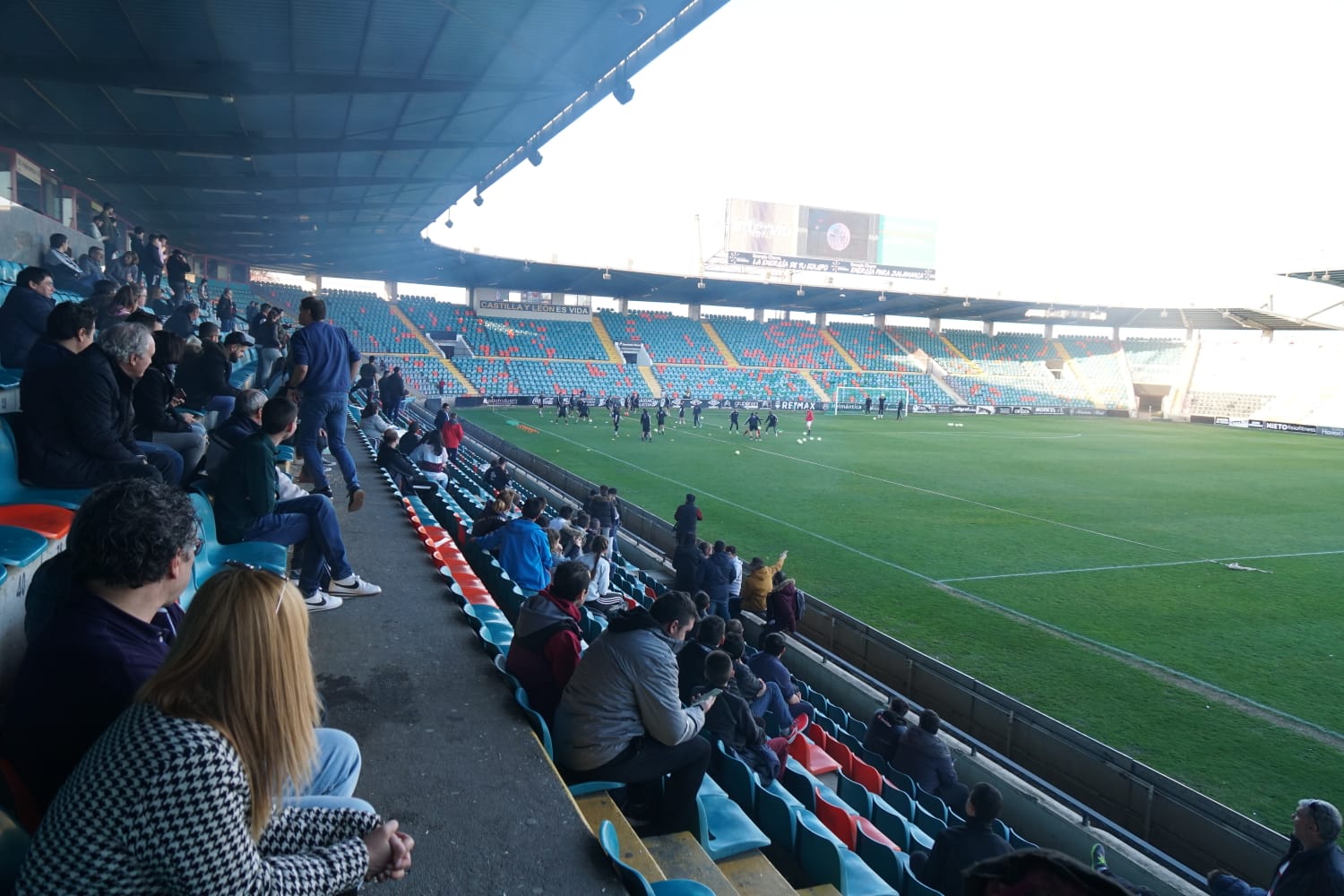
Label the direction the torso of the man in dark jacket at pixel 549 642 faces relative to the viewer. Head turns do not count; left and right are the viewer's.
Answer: facing away from the viewer and to the right of the viewer

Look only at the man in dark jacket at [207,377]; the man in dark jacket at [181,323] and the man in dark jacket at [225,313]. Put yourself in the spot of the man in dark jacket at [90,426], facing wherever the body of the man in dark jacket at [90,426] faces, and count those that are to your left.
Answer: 3

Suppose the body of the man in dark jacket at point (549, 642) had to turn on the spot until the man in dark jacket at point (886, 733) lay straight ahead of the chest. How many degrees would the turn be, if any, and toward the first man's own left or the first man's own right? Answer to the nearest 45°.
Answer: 0° — they already face them

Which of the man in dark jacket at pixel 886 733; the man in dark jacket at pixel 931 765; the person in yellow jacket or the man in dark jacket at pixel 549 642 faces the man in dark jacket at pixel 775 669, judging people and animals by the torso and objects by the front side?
the man in dark jacket at pixel 549 642

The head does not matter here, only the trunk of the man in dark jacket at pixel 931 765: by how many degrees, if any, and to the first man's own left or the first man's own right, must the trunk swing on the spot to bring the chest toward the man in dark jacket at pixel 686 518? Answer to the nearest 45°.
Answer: approximately 90° to the first man's own left

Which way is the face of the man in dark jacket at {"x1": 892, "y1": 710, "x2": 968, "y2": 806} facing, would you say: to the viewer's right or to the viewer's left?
to the viewer's right

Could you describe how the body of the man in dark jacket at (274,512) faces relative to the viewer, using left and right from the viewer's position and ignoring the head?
facing to the right of the viewer

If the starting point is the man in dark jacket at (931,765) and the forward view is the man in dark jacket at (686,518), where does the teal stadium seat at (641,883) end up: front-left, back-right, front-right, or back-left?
back-left

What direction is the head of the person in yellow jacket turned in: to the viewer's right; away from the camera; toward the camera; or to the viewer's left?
away from the camera

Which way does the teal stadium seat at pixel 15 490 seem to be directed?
to the viewer's right

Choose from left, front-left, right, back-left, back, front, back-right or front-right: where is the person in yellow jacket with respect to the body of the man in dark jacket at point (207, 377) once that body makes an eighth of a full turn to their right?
front-left

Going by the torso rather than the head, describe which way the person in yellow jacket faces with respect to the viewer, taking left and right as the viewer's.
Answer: facing away from the viewer and to the right of the viewer

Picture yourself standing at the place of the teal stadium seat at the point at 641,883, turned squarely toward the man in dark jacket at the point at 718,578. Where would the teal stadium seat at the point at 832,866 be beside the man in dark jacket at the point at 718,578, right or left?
right

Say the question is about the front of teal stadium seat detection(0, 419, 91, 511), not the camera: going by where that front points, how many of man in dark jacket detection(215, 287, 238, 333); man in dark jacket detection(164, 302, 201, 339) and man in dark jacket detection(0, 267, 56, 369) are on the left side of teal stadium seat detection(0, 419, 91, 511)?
3
